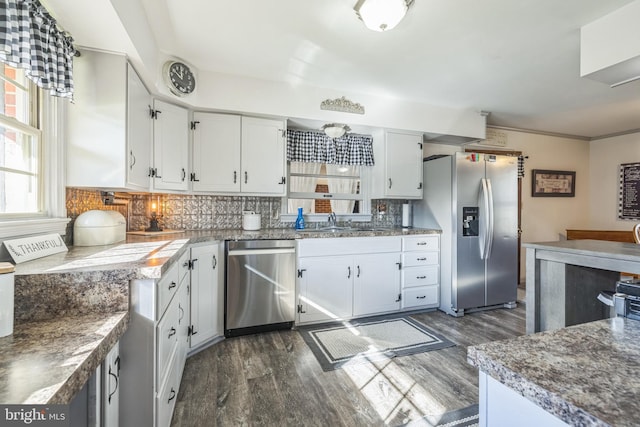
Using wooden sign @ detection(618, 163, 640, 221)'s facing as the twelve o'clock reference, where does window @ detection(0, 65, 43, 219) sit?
The window is roughly at 11 o'clock from the wooden sign.

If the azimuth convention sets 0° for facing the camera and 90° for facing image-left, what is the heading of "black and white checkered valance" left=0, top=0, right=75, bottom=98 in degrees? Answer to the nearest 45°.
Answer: approximately 315°

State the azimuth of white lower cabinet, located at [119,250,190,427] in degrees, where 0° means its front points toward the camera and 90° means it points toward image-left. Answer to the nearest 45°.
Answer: approximately 270°

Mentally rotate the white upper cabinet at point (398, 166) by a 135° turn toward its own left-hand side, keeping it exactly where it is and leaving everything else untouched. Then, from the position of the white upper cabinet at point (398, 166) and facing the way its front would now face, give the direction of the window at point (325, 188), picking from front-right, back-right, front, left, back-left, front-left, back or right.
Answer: left

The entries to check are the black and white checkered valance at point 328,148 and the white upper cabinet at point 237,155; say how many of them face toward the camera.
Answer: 2

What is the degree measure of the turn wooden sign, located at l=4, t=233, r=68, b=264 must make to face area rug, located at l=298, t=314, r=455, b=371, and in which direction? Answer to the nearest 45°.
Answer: approximately 45° to its left

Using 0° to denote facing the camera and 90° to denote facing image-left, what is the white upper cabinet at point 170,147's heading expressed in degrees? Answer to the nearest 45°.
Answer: approximately 315°
